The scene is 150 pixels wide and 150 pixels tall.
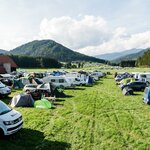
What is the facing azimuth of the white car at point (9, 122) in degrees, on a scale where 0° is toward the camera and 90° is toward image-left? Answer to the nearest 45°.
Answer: approximately 315°

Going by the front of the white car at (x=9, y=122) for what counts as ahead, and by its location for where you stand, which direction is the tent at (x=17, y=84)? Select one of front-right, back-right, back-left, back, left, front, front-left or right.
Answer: back-left

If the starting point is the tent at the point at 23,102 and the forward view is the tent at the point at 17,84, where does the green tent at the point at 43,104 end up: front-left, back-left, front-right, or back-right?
back-right

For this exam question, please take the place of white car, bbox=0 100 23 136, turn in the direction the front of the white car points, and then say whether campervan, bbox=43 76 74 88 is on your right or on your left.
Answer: on your left

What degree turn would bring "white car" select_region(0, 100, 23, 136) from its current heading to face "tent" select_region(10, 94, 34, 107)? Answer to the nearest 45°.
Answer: approximately 135° to its left
